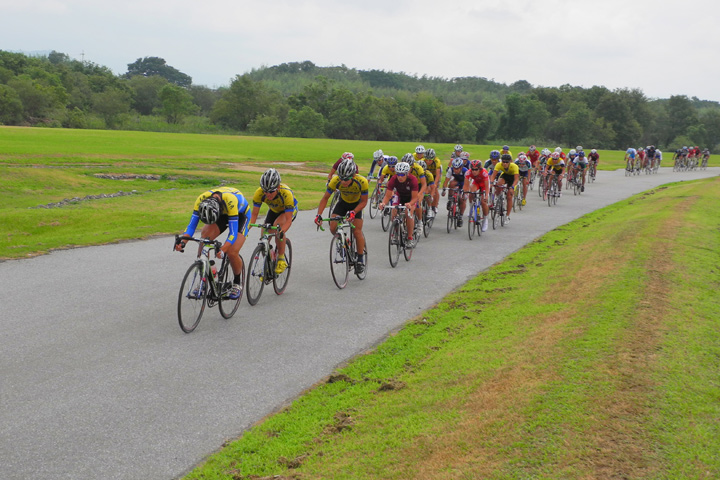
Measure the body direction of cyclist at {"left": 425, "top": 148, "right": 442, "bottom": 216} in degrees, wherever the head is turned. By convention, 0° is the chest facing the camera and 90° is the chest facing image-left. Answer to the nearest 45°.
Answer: approximately 45°

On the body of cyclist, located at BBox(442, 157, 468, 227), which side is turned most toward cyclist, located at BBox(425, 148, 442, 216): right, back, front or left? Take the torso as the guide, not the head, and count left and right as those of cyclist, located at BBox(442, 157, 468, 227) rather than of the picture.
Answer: right

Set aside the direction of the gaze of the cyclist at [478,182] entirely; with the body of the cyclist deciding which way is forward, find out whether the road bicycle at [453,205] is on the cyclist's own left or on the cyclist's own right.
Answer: on the cyclist's own right

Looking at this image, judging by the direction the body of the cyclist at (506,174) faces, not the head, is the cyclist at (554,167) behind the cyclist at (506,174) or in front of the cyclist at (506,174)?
behind

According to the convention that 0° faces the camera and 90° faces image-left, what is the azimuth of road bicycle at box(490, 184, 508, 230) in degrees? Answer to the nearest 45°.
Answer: approximately 45°

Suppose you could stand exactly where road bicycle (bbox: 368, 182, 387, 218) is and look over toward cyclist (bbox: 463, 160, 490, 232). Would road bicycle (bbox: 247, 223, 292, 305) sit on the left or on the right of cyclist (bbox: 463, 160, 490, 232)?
right

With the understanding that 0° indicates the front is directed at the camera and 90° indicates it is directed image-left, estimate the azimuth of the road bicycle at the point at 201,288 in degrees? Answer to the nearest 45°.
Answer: approximately 45°
